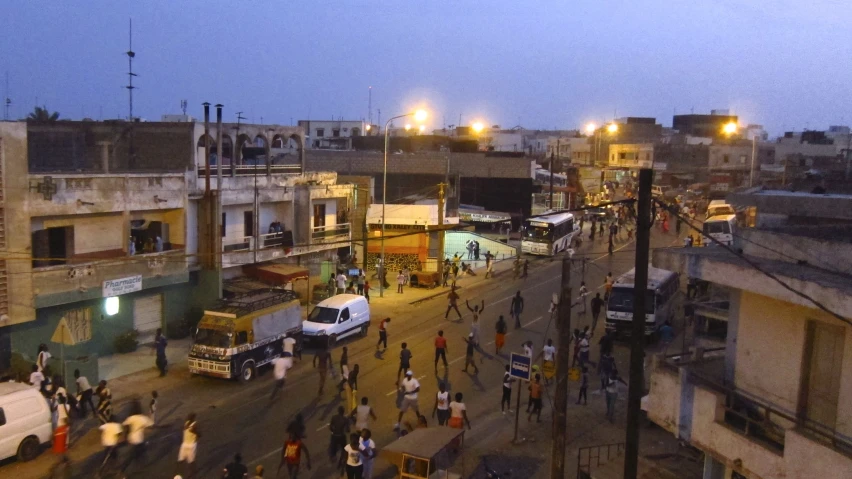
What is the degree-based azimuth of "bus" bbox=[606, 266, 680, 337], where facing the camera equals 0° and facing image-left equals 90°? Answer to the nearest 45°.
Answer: approximately 45°

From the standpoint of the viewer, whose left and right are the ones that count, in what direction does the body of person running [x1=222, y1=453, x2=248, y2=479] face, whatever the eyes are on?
facing away from the viewer

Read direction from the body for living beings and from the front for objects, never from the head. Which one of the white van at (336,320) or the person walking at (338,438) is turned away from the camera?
the person walking

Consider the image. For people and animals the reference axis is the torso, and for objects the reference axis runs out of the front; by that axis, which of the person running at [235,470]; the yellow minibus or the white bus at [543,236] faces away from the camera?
the person running

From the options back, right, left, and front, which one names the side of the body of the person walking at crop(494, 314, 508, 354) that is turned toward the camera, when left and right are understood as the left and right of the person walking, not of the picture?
back

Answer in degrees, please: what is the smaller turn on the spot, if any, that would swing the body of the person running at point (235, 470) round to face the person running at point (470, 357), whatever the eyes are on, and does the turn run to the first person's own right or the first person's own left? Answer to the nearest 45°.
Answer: approximately 45° to the first person's own right

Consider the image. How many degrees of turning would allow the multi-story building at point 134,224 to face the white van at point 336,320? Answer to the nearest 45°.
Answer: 0° — it already faces it

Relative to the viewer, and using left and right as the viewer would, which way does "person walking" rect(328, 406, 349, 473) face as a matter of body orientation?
facing away from the viewer

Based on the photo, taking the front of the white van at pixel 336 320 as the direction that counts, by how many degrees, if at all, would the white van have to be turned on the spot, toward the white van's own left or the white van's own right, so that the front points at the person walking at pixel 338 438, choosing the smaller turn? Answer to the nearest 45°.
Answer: approximately 45° to the white van's own left

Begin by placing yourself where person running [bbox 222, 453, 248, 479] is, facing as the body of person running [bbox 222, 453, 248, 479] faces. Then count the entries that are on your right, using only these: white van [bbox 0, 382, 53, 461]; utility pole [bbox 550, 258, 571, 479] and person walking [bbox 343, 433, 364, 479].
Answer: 2

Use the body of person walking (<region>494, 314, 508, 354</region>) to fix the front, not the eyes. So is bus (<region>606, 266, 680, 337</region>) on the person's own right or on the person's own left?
on the person's own right

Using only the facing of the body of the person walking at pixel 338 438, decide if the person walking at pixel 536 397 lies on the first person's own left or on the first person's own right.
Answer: on the first person's own right
